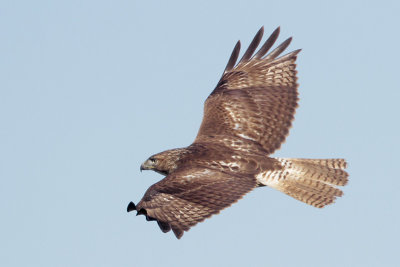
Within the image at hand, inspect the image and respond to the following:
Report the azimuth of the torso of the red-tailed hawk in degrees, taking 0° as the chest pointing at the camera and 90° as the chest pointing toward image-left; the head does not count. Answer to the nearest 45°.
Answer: approximately 90°
